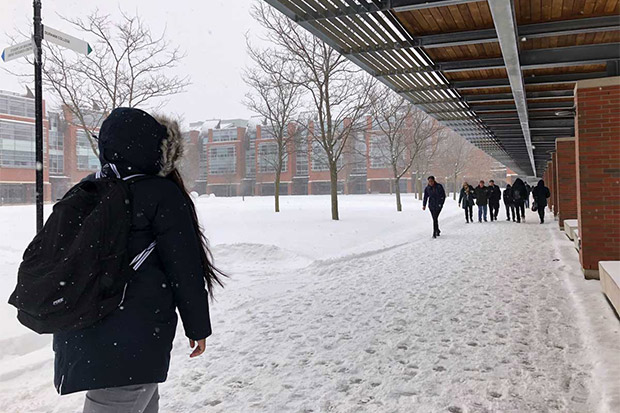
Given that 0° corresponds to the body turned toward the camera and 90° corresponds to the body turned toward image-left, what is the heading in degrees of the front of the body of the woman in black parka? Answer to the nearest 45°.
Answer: approximately 225°

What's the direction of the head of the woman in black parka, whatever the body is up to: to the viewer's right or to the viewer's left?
to the viewer's right

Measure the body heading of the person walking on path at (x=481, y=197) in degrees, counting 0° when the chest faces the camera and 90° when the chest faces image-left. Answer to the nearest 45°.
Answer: approximately 0°

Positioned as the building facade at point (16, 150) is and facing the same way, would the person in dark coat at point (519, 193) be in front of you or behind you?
in front

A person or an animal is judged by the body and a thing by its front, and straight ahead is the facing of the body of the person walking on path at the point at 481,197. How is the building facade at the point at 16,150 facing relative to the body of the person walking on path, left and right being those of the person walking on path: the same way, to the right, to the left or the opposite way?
to the left

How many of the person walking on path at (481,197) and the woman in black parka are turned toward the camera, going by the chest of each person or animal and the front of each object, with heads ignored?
1

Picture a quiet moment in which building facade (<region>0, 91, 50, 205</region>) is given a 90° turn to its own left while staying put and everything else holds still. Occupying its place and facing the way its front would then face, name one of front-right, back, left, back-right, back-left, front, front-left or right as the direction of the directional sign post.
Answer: back-right

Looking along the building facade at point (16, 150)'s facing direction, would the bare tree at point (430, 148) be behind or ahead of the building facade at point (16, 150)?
ahead

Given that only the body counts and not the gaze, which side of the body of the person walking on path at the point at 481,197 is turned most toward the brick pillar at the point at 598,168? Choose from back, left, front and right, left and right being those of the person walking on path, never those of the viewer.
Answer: front

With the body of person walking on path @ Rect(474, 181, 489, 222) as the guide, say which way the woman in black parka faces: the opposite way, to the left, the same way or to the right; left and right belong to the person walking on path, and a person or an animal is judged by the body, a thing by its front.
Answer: the opposite way

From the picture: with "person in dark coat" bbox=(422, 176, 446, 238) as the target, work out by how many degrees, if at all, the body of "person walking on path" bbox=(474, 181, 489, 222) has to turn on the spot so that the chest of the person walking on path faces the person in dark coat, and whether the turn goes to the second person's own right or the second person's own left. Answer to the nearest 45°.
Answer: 0° — they already face them

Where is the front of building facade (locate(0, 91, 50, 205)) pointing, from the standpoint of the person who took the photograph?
facing the viewer and to the right of the viewer
